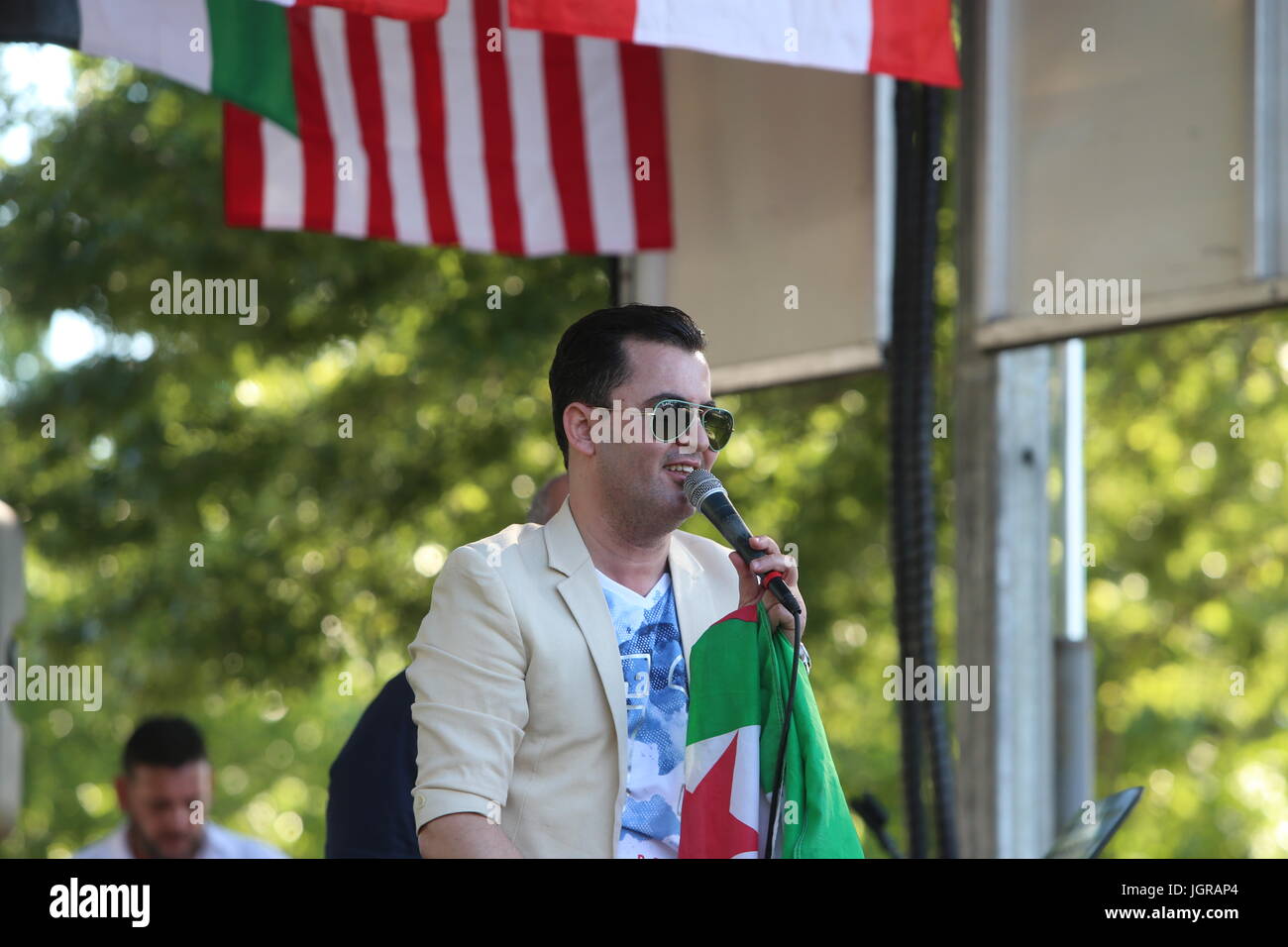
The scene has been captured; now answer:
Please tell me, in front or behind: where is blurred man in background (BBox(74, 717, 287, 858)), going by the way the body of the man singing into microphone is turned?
behind

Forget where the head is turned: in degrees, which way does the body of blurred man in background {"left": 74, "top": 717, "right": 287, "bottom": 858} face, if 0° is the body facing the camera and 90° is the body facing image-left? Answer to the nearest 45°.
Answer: approximately 0°

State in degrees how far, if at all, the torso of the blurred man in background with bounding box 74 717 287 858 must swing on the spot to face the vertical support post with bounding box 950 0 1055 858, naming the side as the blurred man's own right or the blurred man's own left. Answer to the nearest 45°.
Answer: approximately 45° to the blurred man's own left

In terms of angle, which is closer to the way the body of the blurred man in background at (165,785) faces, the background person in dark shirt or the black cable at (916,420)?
the background person in dark shirt

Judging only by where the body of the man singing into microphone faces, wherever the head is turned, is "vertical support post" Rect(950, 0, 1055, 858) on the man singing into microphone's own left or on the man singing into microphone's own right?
on the man singing into microphone's own left

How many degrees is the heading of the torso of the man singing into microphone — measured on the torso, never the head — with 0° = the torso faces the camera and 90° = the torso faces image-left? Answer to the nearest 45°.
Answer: approximately 315°
